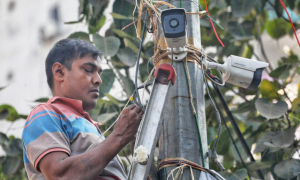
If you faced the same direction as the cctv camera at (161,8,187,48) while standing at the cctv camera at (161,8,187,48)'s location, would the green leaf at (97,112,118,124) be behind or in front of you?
behind

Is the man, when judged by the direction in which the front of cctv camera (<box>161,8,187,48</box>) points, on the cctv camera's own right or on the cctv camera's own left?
on the cctv camera's own right

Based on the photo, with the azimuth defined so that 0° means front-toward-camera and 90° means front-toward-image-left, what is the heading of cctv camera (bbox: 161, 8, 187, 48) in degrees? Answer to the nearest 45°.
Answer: approximately 0°

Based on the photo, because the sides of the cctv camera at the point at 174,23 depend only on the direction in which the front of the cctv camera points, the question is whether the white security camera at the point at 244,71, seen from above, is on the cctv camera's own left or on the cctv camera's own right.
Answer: on the cctv camera's own left

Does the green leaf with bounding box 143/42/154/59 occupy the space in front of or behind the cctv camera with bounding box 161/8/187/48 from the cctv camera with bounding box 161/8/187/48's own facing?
behind
